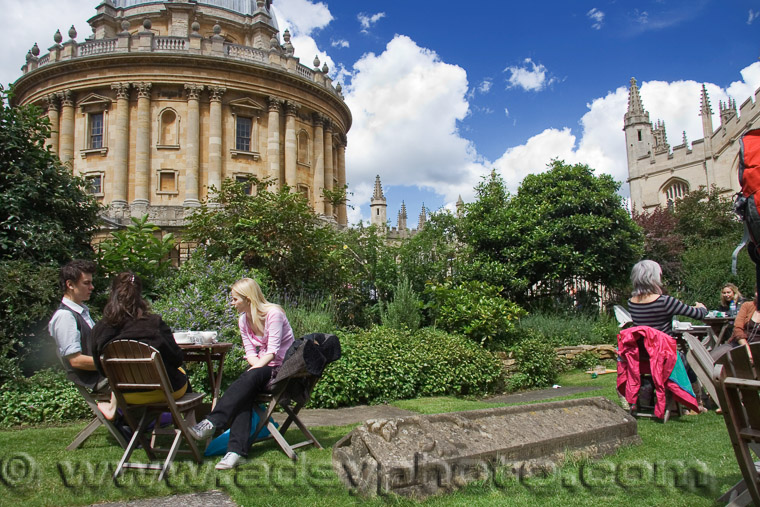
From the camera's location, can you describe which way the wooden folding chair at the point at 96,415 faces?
facing to the right of the viewer

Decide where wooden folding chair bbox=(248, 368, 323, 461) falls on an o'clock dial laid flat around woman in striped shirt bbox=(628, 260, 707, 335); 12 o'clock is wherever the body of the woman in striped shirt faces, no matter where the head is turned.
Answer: The wooden folding chair is roughly at 6 o'clock from the woman in striped shirt.

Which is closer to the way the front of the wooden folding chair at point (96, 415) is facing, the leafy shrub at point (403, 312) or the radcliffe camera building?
the leafy shrub

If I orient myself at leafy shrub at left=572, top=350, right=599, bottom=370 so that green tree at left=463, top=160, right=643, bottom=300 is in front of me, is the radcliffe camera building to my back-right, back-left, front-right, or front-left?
front-left

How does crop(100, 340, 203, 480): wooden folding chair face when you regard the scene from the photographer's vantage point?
facing away from the viewer and to the right of the viewer

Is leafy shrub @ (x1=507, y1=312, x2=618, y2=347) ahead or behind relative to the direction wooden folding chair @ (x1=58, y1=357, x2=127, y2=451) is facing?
ahead

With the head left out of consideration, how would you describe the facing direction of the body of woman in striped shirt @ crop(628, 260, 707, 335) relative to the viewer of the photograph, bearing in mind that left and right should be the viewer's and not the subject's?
facing away from the viewer and to the right of the viewer

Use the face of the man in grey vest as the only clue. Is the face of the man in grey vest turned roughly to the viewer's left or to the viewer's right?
to the viewer's right

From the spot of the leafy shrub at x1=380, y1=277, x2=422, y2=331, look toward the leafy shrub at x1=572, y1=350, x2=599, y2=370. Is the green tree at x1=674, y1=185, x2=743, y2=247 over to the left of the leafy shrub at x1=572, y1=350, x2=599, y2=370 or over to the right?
left

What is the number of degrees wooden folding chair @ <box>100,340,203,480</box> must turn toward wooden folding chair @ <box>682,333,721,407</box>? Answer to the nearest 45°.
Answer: approximately 90° to its right

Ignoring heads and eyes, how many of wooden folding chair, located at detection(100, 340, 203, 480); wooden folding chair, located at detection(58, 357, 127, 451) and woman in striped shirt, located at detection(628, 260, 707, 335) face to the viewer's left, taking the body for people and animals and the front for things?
0

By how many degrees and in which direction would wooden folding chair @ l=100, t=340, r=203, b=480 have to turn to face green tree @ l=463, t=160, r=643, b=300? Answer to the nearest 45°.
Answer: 0° — it already faces it

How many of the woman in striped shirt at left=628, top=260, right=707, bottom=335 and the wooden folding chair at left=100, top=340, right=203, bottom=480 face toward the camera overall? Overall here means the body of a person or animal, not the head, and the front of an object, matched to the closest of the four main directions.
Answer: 0

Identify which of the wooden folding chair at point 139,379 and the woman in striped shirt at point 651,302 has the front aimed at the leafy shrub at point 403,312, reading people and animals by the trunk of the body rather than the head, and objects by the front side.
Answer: the wooden folding chair
